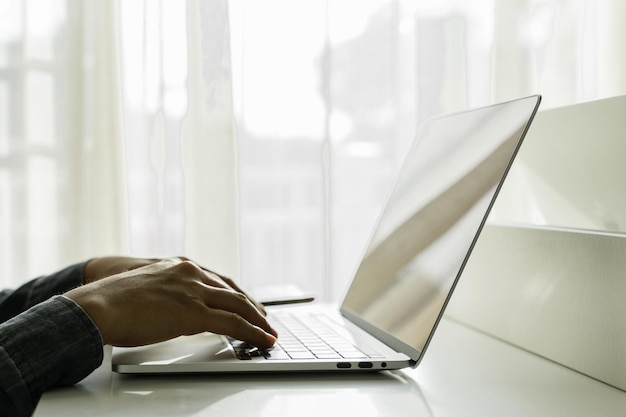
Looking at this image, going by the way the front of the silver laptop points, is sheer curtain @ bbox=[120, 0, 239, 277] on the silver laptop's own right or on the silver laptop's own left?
on the silver laptop's own right

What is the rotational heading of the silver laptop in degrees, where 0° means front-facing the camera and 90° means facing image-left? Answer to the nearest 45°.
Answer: approximately 90°

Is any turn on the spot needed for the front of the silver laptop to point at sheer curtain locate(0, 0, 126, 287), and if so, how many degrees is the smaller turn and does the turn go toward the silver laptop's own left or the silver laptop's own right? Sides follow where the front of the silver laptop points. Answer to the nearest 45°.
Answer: approximately 45° to the silver laptop's own right
